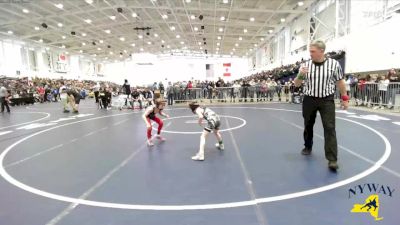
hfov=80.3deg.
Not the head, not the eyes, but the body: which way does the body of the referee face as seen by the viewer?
toward the camera

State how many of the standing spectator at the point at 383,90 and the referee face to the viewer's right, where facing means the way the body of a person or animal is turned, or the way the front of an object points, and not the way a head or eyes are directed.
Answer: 0

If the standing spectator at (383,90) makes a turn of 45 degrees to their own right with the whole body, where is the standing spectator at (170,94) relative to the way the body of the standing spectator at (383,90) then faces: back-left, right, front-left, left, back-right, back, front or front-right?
front

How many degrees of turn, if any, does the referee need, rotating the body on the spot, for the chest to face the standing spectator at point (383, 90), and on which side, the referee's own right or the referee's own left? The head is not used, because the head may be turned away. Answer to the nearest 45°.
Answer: approximately 180°

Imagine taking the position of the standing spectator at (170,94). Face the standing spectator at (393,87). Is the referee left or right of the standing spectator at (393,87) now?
right

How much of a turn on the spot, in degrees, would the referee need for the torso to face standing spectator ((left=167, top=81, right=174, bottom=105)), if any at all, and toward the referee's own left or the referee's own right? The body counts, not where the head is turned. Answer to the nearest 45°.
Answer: approximately 135° to the referee's own right

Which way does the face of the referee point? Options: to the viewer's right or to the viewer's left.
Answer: to the viewer's left

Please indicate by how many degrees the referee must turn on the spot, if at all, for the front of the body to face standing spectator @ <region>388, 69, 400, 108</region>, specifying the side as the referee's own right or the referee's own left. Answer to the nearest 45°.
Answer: approximately 180°
